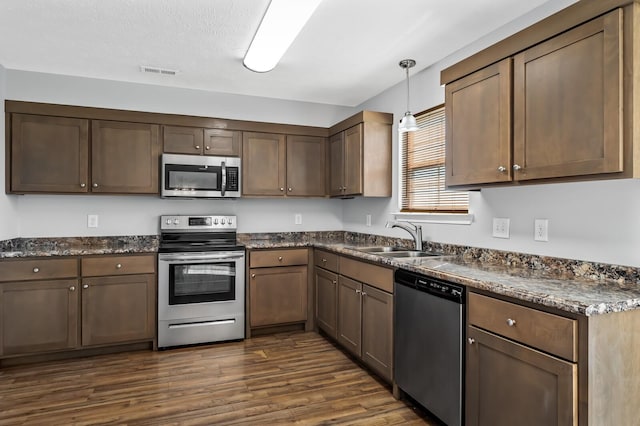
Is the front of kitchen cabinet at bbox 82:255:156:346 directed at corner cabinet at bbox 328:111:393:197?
no

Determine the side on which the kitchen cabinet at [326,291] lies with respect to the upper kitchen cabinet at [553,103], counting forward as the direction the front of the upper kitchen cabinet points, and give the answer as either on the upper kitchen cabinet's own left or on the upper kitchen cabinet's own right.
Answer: on the upper kitchen cabinet's own right

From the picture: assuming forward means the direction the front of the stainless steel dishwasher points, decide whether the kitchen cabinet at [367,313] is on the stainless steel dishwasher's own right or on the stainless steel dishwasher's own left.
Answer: on the stainless steel dishwasher's own right

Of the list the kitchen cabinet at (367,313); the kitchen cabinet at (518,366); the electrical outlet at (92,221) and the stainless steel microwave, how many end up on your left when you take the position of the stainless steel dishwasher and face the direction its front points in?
1

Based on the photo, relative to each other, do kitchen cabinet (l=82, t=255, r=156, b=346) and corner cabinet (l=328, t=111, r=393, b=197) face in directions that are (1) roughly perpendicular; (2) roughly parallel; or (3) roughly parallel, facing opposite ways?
roughly perpendicular

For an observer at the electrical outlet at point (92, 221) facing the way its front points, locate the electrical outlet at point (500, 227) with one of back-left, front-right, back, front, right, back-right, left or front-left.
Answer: front-left

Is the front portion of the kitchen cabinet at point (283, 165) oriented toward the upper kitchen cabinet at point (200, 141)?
no

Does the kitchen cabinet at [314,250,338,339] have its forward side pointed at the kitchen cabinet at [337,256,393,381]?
no

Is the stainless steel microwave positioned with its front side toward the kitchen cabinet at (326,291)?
no

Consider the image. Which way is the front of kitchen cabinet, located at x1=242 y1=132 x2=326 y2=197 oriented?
toward the camera

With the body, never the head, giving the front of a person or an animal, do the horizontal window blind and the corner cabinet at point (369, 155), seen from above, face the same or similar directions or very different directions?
same or similar directions

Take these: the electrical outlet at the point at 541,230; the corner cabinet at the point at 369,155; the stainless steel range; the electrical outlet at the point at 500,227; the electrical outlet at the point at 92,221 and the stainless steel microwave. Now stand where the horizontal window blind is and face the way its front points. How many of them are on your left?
2

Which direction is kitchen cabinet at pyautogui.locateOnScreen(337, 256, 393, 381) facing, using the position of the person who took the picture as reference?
facing the viewer and to the left of the viewer

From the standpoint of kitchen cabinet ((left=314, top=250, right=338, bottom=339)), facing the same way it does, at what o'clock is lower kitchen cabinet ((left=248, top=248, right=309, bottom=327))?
The lower kitchen cabinet is roughly at 2 o'clock from the kitchen cabinet.

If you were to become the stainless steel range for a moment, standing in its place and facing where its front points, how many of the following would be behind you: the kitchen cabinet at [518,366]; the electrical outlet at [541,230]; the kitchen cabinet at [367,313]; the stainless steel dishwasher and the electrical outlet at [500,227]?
0

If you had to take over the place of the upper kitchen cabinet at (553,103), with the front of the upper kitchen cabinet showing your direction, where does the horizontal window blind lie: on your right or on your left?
on your right

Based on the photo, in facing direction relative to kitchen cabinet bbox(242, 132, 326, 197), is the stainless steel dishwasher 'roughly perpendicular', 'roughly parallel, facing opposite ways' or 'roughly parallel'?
roughly perpendicular
